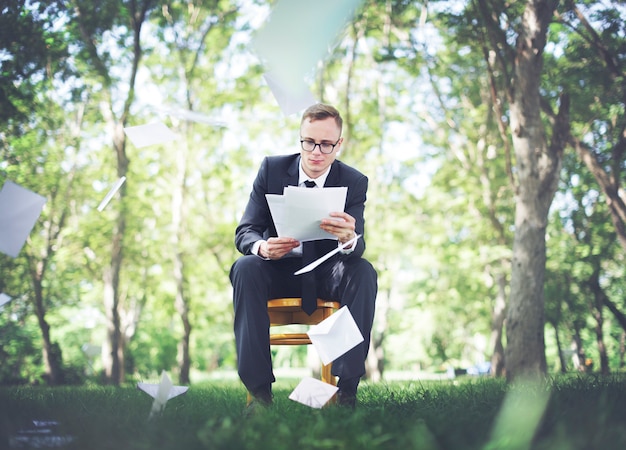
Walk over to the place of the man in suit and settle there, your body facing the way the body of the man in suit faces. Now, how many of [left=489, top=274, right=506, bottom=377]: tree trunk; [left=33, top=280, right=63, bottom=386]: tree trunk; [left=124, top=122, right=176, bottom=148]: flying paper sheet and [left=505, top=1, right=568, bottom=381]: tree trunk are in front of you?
0

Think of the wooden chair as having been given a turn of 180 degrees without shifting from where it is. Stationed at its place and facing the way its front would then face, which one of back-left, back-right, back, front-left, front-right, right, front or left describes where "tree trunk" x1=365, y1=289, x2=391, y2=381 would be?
front

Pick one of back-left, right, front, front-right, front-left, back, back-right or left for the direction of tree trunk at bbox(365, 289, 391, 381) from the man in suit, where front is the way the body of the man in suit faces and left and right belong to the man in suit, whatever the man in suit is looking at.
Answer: back

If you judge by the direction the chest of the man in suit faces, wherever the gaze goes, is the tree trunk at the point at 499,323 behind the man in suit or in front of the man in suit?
behind

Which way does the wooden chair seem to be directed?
toward the camera

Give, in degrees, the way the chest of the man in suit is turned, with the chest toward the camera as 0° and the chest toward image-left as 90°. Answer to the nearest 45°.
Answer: approximately 0°

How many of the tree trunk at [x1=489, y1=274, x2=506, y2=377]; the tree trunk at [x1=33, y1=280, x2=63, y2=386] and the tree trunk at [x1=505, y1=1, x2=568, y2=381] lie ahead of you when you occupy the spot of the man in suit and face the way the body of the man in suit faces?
0

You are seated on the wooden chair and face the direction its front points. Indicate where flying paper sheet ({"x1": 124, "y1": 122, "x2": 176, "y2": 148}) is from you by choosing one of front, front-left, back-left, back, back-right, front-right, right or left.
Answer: back-right

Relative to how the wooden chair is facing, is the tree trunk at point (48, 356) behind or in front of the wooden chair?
behind

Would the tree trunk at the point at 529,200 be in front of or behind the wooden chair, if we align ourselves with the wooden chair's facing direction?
behind

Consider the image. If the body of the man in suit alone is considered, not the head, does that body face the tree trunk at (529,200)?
no
